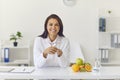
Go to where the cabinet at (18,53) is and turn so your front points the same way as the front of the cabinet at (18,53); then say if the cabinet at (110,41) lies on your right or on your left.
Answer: on your left

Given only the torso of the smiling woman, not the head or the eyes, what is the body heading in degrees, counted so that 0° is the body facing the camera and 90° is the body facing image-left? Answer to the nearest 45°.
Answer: approximately 0°

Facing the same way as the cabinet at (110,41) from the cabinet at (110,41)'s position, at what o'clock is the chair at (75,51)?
The chair is roughly at 2 o'clock from the cabinet.

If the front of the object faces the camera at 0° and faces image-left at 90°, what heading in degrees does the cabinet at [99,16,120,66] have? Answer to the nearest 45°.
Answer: approximately 0°
